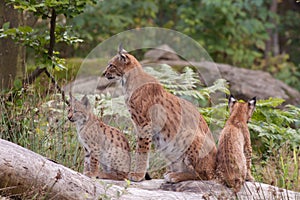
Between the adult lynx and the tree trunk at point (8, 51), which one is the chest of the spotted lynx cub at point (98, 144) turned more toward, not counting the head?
the tree trunk

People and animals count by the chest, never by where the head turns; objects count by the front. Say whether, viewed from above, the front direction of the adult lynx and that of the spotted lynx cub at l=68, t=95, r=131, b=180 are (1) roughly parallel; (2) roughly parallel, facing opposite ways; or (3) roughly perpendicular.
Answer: roughly parallel

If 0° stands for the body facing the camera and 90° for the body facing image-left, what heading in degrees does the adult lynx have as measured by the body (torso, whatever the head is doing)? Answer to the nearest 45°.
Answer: approximately 90°

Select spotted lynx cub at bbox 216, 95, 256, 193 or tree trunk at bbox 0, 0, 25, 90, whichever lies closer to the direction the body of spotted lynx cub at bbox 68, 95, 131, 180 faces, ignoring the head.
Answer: the tree trunk

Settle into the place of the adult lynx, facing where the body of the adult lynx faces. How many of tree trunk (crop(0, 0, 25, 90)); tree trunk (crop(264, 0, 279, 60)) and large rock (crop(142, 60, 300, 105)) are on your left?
0

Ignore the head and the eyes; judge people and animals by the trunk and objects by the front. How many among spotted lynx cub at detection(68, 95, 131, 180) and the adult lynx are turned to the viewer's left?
2

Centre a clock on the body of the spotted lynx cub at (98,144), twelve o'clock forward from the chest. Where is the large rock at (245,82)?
The large rock is roughly at 4 o'clock from the spotted lynx cub.

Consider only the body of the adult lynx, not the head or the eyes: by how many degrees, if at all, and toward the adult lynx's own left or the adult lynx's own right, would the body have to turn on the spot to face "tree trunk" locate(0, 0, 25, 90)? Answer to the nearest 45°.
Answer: approximately 45° to the adult lynx's own right

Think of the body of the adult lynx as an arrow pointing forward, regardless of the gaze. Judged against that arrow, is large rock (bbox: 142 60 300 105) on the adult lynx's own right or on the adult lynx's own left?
on the adult lynx's own right

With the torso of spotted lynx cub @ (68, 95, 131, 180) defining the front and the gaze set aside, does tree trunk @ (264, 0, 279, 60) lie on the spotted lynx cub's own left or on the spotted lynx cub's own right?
on the spotted lynx cub's own right

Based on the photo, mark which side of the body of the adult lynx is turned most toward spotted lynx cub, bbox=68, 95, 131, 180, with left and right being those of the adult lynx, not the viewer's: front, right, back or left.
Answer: front

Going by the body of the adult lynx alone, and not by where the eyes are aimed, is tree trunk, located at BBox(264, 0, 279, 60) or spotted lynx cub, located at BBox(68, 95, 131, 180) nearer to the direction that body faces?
the spotted lynx cub

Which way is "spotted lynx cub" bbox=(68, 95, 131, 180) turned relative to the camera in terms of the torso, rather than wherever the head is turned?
to the viewer's left

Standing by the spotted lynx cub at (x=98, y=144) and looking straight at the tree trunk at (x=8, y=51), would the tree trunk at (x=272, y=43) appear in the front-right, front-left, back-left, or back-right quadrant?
front-right

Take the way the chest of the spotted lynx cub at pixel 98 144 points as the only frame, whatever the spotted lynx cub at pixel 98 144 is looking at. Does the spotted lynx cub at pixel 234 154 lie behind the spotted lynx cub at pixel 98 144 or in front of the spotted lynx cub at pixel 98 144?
behind
